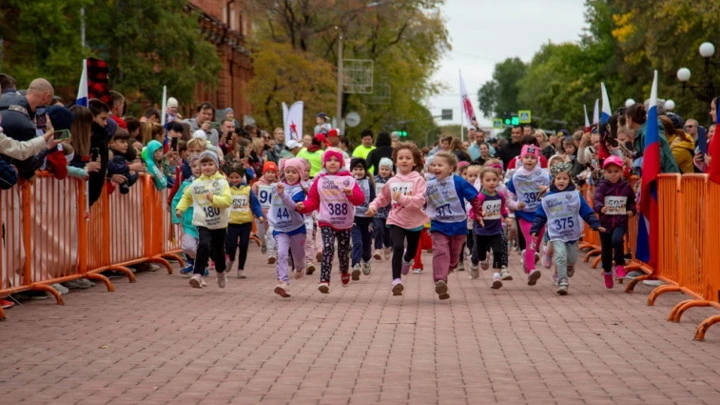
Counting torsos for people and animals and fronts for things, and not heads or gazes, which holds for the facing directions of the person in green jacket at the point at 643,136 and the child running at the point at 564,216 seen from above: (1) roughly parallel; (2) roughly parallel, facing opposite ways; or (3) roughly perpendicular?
roughly perpendicular

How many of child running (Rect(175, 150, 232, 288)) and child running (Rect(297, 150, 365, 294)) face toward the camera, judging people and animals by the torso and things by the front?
2

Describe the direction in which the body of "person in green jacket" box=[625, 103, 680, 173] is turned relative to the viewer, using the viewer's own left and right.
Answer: facing to the left of the viewer

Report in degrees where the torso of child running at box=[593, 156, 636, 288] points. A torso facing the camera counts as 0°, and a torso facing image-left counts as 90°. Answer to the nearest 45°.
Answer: approximately 0°

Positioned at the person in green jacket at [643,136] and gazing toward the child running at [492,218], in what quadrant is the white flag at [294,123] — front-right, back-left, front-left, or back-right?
front-right

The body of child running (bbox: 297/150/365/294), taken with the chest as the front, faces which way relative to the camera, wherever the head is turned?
toward the camera

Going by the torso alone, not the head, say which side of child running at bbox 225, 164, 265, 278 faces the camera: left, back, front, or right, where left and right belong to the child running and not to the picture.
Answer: front

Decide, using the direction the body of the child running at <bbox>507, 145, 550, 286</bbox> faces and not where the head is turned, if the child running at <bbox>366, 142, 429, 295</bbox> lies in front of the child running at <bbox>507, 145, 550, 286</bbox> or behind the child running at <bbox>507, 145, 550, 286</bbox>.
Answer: in front

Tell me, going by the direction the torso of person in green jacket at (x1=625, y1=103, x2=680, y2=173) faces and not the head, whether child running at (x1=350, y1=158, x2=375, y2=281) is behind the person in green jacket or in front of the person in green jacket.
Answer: in front

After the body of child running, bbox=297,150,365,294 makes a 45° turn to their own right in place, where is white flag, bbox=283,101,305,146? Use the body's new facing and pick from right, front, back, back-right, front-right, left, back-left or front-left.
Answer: back-right
